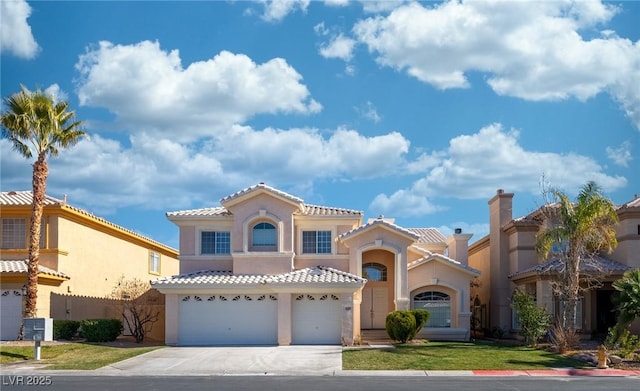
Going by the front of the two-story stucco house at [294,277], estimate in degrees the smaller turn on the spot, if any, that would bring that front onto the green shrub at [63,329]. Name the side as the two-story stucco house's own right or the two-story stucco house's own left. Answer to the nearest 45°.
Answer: approximately 90° to the two-story stucco house's own right

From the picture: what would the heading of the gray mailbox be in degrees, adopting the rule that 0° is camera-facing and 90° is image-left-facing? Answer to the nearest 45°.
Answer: approximately 0°

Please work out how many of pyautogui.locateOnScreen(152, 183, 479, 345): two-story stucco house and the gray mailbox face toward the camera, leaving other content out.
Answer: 2

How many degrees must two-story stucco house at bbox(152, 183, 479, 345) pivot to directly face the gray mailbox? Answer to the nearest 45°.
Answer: approximately 45° to its right

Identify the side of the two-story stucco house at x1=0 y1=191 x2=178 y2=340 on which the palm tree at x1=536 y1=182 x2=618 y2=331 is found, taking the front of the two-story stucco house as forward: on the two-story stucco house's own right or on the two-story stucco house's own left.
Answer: on the two-story stucco house's own left

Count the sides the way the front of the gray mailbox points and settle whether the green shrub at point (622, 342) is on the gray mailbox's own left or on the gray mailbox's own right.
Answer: on the gray mailbox's own left
